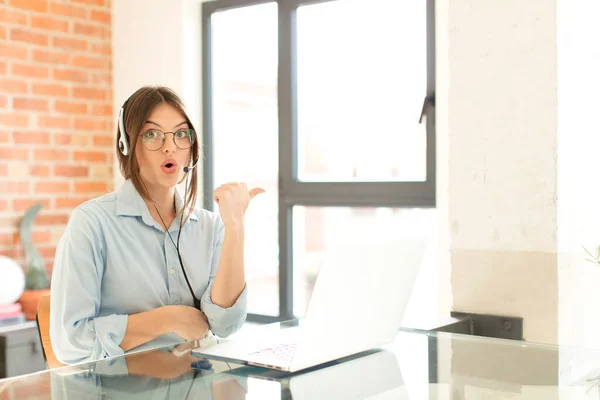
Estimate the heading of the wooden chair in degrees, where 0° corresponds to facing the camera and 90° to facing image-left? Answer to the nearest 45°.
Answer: approximately 315°

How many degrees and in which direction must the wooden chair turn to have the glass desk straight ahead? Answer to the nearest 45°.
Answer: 0° — it already faces it

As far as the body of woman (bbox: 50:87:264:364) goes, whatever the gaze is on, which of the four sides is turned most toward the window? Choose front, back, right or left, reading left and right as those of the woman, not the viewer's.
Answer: left

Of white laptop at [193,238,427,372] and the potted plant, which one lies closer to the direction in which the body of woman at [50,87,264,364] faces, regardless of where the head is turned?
the white laptop

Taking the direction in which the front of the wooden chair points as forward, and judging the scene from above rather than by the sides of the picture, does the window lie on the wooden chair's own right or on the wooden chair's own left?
on the wooden chair's own left

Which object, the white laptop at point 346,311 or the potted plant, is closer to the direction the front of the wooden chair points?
the white laptop

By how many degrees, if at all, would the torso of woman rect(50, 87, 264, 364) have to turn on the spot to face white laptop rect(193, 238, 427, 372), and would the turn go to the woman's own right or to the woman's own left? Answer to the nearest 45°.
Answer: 0° — they already face it
